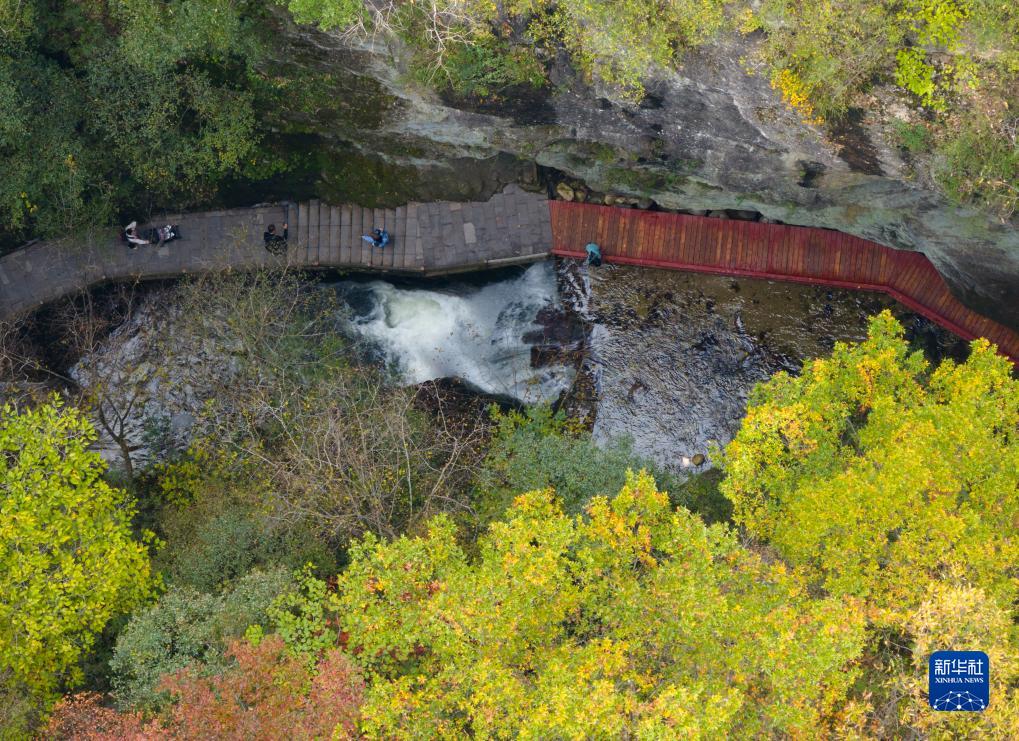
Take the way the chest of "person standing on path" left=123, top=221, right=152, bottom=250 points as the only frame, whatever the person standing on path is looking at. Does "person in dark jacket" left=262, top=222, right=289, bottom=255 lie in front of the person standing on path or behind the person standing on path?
in front
